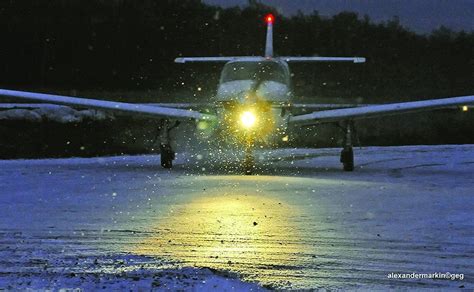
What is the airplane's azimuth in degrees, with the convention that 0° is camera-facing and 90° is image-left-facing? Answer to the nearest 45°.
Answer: approximately 0°
